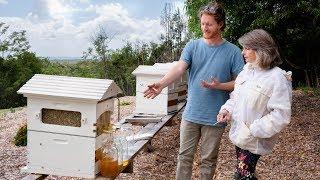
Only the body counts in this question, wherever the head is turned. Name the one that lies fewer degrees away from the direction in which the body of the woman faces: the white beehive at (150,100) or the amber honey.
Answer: the amber honey

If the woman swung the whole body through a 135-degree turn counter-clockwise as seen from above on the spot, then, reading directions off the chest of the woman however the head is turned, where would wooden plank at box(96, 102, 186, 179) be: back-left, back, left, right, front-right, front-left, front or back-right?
back-left

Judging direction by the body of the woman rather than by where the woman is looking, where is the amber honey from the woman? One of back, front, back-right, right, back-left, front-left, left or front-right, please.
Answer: front-right

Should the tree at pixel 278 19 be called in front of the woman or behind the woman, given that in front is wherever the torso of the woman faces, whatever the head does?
behind

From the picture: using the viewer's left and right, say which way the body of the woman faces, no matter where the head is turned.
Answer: facing the viewer and to the left of the viewer

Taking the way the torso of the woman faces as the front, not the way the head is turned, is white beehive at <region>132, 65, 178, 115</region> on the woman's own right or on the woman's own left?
on the woman's own right

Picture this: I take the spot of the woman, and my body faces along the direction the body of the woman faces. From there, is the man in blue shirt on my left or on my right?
on my right

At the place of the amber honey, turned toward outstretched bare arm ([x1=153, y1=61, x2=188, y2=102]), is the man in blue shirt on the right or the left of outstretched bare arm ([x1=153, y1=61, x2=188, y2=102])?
right

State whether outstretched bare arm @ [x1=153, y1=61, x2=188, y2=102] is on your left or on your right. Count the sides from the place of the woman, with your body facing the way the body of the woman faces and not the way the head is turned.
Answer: on your right

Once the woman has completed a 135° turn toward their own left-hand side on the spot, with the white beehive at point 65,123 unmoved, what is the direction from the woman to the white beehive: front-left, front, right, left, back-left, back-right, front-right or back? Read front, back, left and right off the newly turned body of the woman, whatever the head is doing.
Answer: back

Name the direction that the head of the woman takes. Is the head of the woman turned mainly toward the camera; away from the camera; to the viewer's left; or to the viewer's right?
to the viewer's left

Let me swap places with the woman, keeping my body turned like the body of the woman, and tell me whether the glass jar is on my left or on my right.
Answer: on my right
